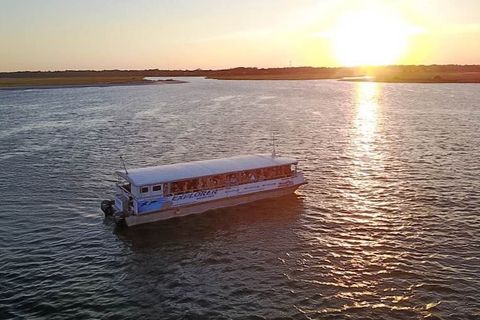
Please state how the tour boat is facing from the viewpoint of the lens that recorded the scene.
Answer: facing away from the viewer and to the right of the viewer
